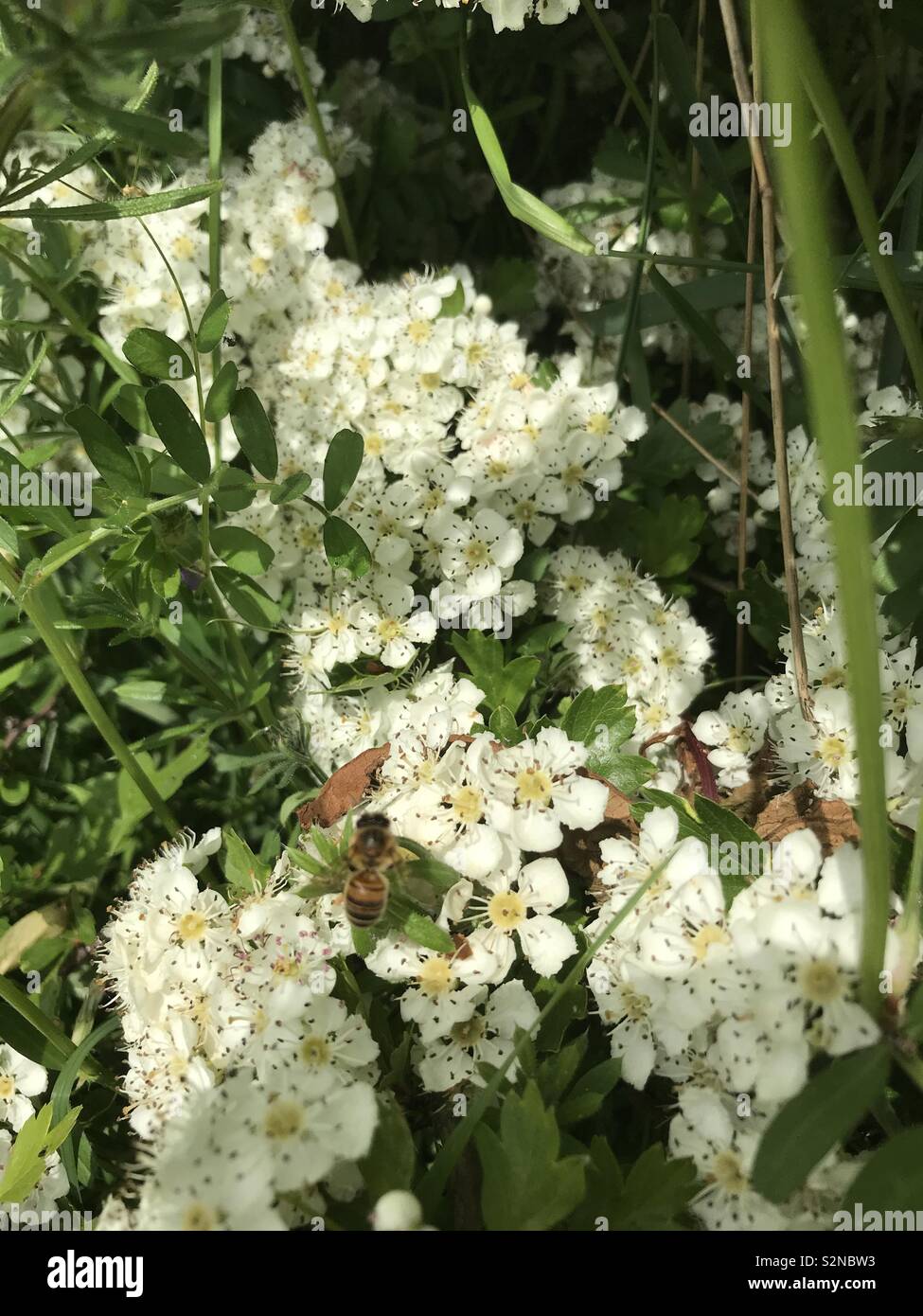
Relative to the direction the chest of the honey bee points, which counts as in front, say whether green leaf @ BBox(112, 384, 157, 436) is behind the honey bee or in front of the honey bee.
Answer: in front

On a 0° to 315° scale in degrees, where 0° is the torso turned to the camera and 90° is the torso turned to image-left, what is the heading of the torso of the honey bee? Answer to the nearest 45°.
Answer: approximately 180°
